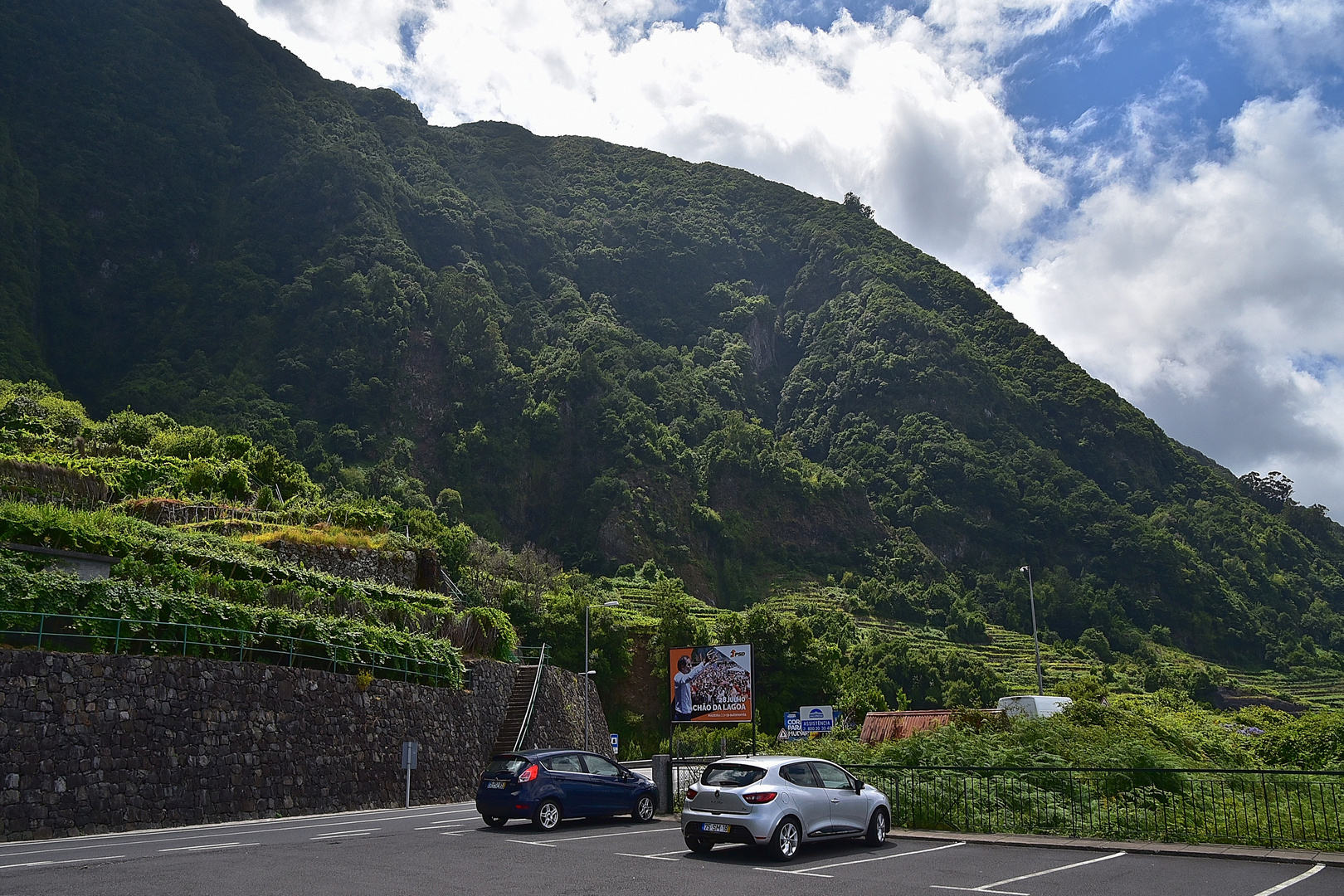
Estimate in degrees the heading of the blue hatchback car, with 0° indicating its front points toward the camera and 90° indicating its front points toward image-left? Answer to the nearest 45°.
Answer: approximately 225°

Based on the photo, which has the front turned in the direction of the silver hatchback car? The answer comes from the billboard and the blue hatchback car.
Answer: the billboard

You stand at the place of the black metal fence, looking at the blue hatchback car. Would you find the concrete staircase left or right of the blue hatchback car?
right

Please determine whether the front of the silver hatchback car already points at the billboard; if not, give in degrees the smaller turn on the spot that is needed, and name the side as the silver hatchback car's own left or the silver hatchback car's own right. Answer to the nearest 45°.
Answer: approximately 45° to the silver hatchback car's own left

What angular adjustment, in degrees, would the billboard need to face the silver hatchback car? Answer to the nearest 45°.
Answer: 0° — it already faces it

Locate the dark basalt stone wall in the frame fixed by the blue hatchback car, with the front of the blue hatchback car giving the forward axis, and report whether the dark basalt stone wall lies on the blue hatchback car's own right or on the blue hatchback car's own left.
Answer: on the blue hatchback car's own left

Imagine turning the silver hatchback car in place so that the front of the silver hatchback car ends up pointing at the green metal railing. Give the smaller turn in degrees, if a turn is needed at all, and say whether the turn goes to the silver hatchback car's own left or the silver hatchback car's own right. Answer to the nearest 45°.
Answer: approximately 90° to the silver hatchback car's own left

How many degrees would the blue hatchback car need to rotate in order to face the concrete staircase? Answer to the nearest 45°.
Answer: approximately 45° to its left

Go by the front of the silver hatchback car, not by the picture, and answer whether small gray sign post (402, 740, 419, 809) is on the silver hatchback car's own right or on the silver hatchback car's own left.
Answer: on the silver hatchback car's own left

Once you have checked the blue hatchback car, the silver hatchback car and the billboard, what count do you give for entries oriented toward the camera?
1

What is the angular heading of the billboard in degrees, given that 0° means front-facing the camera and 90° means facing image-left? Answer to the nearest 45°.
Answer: approximately 0°
